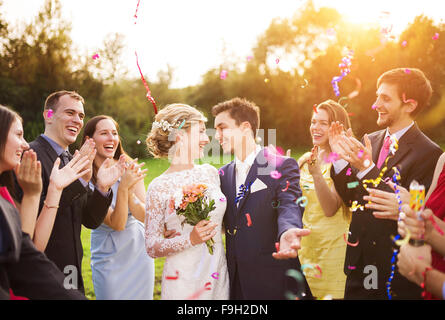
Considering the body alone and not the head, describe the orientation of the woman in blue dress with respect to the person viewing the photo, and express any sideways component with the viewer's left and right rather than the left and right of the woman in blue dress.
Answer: facing the viewer and to the right of the viewer

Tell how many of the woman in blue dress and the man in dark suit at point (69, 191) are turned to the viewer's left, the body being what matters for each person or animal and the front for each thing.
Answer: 0

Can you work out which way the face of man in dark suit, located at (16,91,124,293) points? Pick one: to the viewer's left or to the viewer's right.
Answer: to the viewer's right

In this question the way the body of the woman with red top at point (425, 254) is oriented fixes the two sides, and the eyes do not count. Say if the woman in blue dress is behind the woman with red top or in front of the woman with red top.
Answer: in front

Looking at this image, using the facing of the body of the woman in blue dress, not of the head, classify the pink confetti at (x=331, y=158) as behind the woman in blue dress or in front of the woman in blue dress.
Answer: in front

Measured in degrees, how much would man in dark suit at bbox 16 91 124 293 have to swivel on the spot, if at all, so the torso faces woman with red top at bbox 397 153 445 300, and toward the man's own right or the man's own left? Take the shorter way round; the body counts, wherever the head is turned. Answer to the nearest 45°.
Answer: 0° — they already face them

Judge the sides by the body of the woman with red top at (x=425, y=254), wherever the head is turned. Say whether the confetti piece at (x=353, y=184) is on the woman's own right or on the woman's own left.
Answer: on the woman's own right

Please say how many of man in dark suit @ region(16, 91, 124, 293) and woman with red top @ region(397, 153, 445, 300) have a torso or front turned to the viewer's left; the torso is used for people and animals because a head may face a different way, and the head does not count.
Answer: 1

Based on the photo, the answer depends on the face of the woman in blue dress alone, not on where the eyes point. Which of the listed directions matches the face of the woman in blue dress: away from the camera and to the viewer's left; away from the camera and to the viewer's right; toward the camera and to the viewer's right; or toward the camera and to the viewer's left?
toward the camera and to the viewer's right

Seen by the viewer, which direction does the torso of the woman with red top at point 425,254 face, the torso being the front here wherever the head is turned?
to the viewer's left

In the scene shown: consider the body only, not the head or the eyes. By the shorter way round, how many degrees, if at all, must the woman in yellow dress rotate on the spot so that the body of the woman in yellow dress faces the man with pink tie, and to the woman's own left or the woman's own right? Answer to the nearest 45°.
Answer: approximately 90° to the woman's own left

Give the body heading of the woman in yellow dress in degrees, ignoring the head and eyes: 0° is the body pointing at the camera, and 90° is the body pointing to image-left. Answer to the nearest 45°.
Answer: approximately 45°

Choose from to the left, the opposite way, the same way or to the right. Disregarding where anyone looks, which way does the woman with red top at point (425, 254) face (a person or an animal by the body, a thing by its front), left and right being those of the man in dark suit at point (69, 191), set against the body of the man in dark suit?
the opposite way

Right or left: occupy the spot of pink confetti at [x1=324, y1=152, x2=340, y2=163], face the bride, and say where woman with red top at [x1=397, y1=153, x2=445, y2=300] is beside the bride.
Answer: left
